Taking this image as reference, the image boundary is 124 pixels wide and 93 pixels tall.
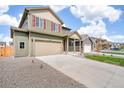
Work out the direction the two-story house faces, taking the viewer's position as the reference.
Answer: facing the viewer and to the right of the viewer

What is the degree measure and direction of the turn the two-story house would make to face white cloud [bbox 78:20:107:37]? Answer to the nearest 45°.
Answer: approximately 90° to its left
